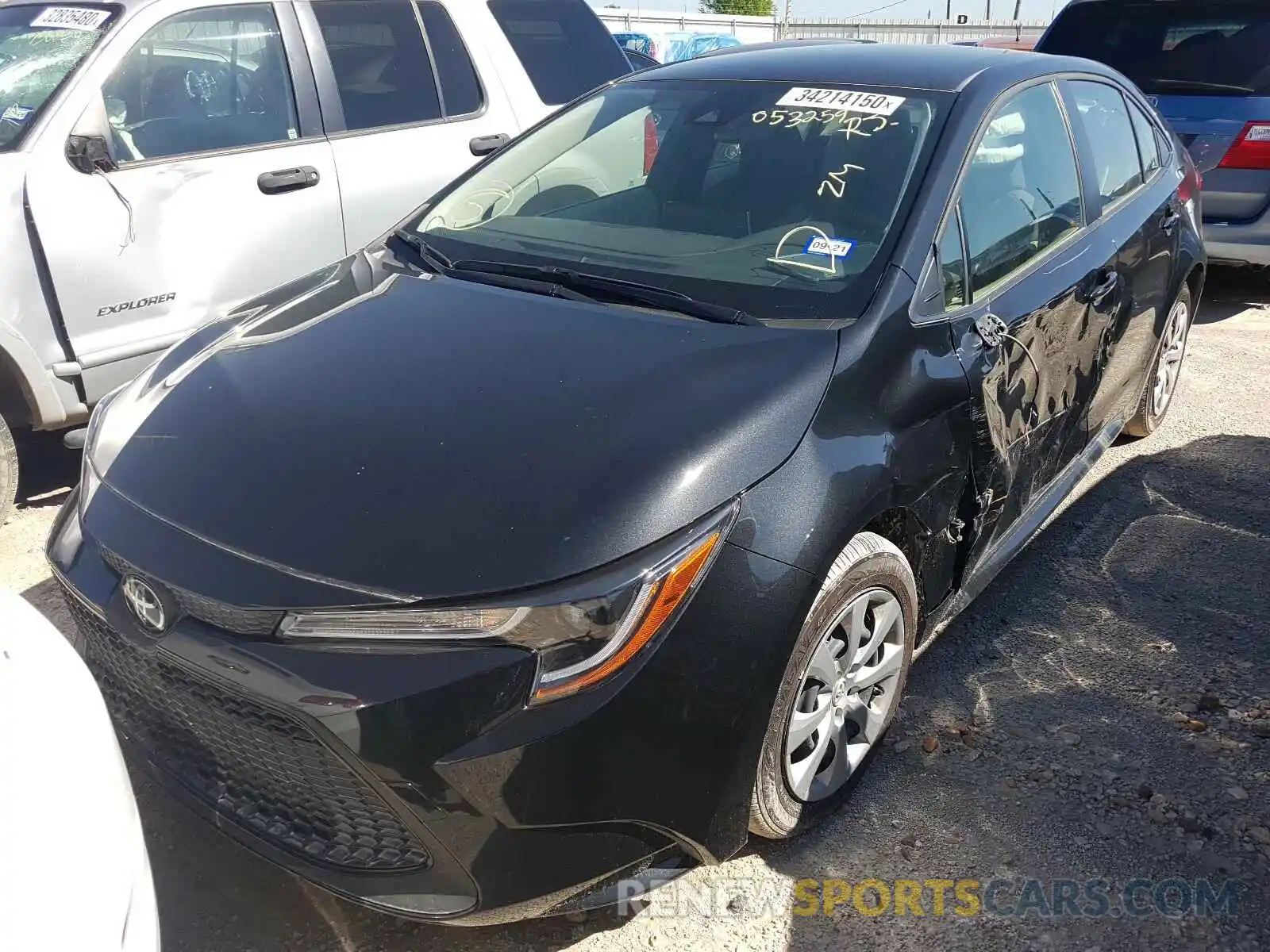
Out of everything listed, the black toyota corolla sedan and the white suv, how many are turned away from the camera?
0

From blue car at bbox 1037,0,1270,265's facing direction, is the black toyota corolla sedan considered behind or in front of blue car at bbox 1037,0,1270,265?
behind

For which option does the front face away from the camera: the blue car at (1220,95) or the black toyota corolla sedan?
the blue car

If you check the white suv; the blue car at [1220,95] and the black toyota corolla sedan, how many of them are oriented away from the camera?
1

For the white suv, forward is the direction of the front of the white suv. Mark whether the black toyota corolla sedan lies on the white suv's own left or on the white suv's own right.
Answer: on the white suv's own left

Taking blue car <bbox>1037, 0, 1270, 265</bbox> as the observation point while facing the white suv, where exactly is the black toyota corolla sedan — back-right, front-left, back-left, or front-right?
front-left

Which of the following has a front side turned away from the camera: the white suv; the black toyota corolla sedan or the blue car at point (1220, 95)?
the blue car

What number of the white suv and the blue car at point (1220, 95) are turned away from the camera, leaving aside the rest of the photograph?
1

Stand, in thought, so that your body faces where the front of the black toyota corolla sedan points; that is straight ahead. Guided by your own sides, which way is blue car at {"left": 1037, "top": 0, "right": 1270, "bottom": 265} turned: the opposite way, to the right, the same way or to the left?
the opposite way

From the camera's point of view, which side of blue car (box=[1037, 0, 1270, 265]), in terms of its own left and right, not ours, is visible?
back

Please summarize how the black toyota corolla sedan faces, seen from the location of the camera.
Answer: facing the viewer and to the left of the viewer

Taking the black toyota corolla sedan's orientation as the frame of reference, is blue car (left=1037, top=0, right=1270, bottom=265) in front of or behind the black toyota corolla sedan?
behind

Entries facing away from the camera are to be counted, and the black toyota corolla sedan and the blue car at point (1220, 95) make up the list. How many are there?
1

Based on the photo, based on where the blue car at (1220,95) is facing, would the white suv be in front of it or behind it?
behind
